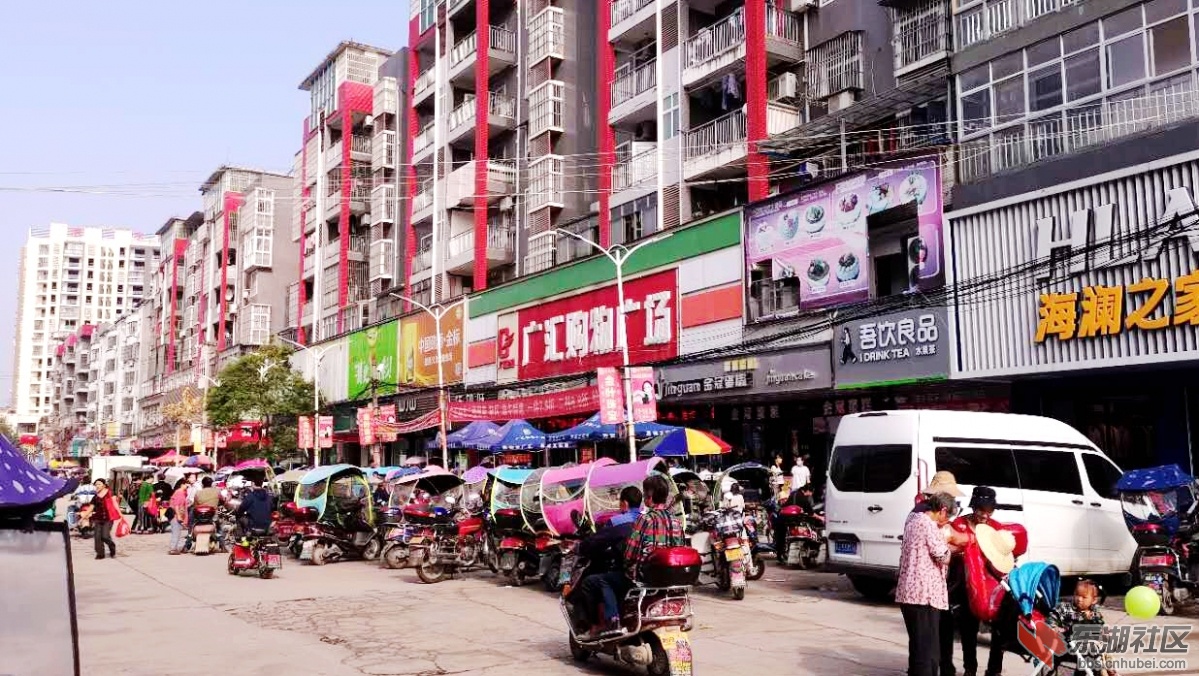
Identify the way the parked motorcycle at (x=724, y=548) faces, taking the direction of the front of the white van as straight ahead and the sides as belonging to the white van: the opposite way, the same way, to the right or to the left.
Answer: to the left

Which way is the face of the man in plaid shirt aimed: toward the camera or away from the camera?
away from the camera

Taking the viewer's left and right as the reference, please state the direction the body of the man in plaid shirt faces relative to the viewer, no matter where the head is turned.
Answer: facing away from the viewer and to the left of the viewer

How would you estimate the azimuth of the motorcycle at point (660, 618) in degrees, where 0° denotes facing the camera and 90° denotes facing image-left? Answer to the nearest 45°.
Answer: approximately 135°

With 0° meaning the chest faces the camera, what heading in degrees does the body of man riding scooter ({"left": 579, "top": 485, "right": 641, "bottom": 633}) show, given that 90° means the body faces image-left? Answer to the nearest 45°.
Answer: approximately 135°

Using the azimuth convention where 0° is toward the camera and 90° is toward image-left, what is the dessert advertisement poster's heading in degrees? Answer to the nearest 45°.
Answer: approximately 45°

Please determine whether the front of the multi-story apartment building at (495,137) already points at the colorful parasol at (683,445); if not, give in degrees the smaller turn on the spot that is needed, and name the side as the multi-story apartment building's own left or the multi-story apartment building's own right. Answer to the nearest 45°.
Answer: approximately 45° to the multi-story apartment building's own left

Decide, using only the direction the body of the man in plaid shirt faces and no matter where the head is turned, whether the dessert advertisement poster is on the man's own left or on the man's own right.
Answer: on the man's own right
